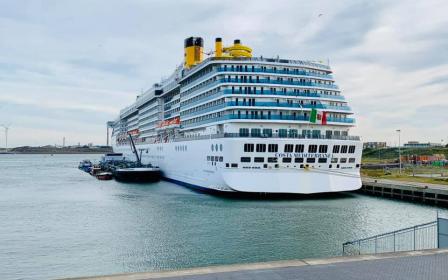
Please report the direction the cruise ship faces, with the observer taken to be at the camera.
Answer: facing away from the viewer and to the left of the viewer
